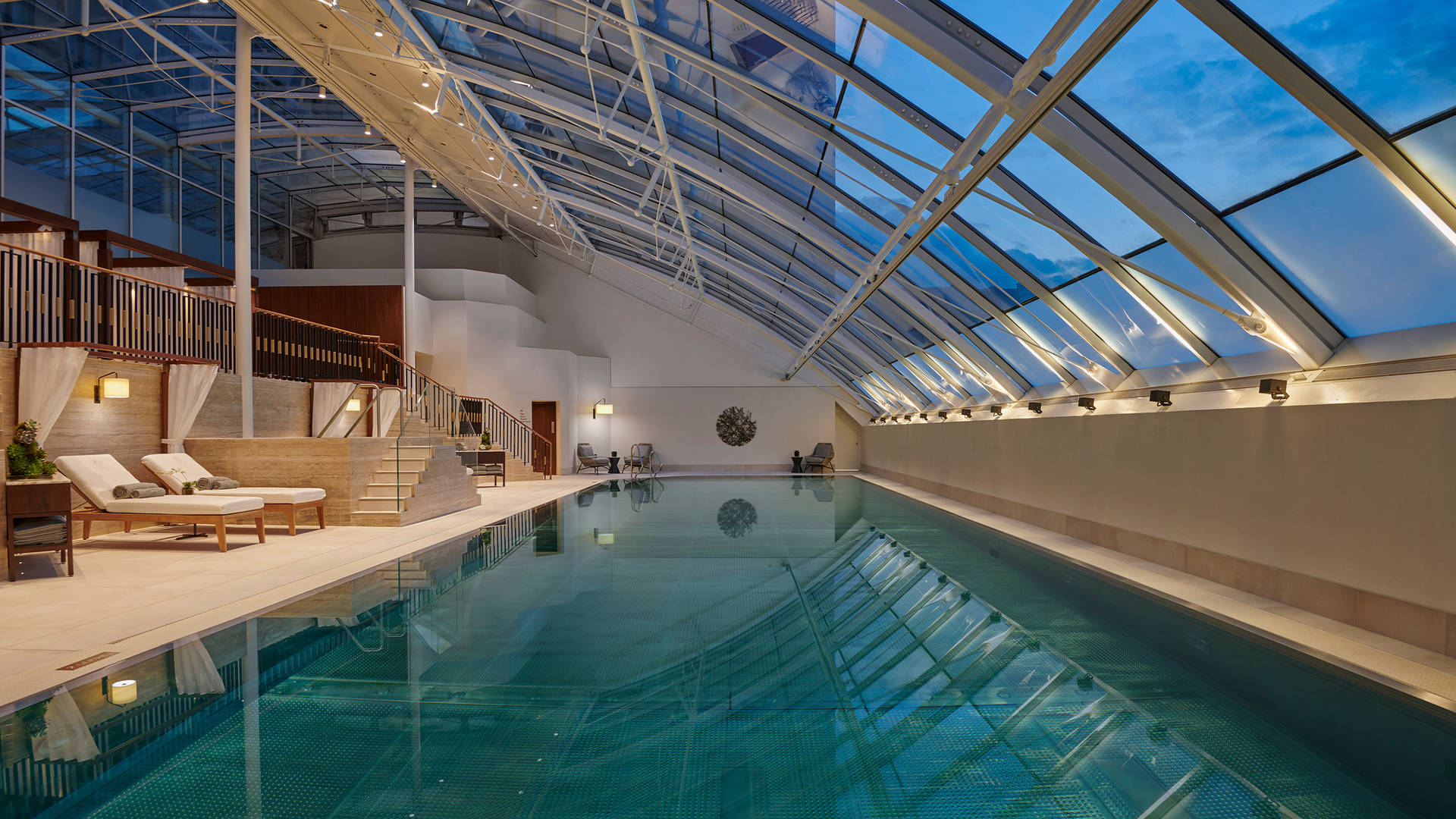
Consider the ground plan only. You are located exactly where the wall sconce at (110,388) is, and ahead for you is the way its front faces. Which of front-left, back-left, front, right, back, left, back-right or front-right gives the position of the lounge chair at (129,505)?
front-right

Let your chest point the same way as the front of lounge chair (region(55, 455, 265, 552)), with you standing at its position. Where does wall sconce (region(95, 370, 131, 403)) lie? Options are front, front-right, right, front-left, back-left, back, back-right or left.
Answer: back-left

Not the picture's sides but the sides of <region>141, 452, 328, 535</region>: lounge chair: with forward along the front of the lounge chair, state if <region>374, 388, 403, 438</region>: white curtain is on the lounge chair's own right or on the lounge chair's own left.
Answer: on the lounge chair's own left

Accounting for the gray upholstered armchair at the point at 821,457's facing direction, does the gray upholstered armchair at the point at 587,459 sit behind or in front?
in front

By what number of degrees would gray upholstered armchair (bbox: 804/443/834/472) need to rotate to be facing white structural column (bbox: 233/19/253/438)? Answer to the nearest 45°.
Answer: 0° — it already faces it

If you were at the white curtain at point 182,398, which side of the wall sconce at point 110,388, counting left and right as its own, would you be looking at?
left

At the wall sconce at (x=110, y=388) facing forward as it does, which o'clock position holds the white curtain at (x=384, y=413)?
The white curtain is roughly at 9 o'clock from the wall sconce.

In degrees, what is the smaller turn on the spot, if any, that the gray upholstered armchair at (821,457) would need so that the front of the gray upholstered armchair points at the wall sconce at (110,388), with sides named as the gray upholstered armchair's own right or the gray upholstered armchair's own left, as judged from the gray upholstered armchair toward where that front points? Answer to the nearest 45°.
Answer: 0° — it already faces it

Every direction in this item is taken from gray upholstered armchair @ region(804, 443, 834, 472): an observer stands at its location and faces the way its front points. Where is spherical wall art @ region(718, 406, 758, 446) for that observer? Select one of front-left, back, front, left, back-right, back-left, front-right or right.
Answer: front-right

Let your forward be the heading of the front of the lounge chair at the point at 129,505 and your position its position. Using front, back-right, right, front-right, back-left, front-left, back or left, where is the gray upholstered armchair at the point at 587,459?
left

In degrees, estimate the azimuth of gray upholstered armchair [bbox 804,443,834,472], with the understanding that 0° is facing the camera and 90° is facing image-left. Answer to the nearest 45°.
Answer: approximately 45°

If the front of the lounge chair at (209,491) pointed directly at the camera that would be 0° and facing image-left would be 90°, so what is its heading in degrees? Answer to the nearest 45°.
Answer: approximately 315°

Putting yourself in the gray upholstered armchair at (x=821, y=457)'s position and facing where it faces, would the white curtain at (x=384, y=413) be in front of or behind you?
in front

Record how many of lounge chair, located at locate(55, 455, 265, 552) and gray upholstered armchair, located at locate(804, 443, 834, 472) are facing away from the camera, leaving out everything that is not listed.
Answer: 0

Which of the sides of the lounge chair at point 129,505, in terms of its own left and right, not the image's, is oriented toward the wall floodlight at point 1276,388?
front

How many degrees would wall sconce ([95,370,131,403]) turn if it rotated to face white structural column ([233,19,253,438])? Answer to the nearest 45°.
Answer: approximately 90° to its left
